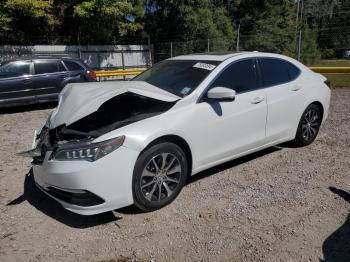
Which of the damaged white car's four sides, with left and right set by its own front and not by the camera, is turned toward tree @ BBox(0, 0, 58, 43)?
right

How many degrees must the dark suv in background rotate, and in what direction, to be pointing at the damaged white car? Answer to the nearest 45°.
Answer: approximately 90° to its left

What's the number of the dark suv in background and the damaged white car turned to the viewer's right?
0

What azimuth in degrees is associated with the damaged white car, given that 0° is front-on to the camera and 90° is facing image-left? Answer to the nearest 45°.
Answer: approximately 45°

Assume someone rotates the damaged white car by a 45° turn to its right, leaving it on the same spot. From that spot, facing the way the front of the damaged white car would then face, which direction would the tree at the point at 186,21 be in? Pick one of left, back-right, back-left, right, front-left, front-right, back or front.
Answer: right

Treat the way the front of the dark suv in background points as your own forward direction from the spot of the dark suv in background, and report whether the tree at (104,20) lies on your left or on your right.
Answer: on your right

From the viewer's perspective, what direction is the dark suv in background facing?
to the viewer's left

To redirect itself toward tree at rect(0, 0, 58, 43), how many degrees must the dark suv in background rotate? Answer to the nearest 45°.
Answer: approximately 90° to its right

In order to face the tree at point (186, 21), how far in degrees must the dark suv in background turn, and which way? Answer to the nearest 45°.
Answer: approximately 135° to its right
